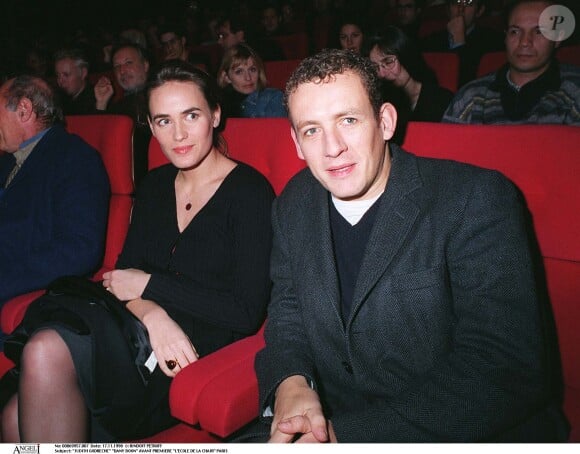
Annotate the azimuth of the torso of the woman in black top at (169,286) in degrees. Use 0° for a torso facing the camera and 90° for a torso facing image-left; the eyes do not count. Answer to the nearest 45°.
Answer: approximately 45°

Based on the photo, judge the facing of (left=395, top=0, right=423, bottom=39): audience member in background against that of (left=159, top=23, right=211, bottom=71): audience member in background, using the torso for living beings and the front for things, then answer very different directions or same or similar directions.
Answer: same or similar directions

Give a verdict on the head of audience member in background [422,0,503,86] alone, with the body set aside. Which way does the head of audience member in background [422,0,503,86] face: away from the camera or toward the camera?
toward the camera

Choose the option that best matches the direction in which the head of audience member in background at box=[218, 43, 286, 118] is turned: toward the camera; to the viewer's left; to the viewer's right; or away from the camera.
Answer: toward the camera

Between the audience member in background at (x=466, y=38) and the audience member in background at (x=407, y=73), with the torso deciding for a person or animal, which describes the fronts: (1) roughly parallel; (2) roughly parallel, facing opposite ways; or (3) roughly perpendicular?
roughly parallel

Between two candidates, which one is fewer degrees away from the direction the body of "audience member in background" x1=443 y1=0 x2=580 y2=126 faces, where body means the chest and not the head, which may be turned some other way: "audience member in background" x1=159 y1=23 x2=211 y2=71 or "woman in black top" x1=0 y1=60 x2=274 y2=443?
the woman in black top

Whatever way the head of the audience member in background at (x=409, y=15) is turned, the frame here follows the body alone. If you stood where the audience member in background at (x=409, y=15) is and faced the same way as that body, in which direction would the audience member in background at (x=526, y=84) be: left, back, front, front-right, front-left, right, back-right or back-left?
front-left

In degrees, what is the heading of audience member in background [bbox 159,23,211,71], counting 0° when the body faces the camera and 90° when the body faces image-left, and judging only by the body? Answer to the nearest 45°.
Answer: approximately 45°

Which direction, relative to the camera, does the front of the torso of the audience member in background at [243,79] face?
toward the camera

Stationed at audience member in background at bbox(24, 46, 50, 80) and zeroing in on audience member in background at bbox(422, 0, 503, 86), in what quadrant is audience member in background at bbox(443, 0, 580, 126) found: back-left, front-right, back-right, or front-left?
front-right

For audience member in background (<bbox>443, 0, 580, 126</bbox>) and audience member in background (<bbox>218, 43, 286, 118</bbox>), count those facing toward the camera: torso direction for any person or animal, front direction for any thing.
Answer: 2

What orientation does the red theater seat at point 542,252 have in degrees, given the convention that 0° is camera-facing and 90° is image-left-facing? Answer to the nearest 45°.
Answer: approximately 45°

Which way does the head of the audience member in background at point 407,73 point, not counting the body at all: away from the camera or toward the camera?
toward the camera

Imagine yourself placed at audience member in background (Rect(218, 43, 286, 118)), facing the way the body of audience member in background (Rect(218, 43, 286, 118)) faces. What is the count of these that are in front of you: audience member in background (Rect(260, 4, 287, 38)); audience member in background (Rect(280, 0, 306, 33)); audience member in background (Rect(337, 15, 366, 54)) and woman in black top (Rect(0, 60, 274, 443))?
1

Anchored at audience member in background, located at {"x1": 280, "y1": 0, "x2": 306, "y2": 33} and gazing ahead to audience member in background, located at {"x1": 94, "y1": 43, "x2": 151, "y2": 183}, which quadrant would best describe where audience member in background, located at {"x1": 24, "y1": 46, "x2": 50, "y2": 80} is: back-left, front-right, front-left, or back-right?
front-right

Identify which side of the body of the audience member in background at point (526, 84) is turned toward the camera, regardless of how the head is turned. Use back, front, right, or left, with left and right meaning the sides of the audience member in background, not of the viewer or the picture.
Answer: front

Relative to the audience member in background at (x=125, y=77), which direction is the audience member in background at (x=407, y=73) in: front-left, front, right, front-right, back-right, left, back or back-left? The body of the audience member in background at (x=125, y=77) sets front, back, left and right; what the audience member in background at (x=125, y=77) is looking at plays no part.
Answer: left

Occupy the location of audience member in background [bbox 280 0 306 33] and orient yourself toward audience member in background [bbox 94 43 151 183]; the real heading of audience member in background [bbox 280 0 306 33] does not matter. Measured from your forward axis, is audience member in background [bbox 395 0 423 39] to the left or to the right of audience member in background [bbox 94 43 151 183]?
left

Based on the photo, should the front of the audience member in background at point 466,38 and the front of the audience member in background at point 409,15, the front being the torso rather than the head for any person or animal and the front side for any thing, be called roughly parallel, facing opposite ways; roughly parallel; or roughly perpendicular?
roughly parallel
